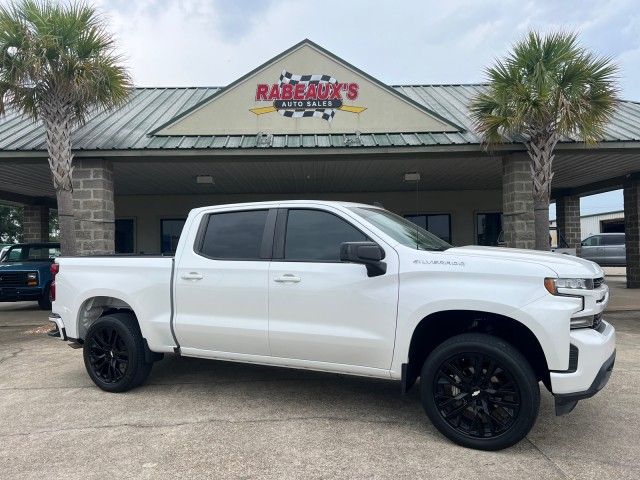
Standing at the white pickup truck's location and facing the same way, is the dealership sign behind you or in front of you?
behind

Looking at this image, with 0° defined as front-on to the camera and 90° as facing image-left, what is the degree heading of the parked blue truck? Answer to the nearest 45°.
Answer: approximately 45°

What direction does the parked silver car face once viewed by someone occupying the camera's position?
facing to the left of the viewer

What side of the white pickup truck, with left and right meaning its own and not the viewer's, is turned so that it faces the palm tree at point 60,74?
back

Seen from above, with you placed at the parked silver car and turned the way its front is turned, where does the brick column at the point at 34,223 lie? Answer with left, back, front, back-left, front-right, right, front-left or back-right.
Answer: front-left

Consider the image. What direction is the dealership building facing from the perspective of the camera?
toward the camera

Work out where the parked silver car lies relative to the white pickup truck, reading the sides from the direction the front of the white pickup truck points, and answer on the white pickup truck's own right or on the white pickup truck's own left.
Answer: on the white pickup truck's own left

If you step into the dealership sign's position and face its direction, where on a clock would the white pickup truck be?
The white pickup truck is roughly at 12 o'clock from the dealership sign.

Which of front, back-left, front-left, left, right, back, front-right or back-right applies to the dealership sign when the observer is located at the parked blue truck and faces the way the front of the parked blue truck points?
left

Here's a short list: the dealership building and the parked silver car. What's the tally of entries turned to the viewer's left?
1

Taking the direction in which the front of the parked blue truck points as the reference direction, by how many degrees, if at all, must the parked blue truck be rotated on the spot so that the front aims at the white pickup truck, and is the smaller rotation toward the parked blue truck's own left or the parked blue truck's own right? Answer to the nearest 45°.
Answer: approximately 45° to the parked blue truck's own left

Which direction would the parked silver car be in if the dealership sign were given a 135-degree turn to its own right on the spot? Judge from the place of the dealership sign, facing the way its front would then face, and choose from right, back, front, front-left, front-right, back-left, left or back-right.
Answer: right

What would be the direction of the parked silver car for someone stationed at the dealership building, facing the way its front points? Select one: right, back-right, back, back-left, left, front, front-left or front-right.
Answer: back-left
